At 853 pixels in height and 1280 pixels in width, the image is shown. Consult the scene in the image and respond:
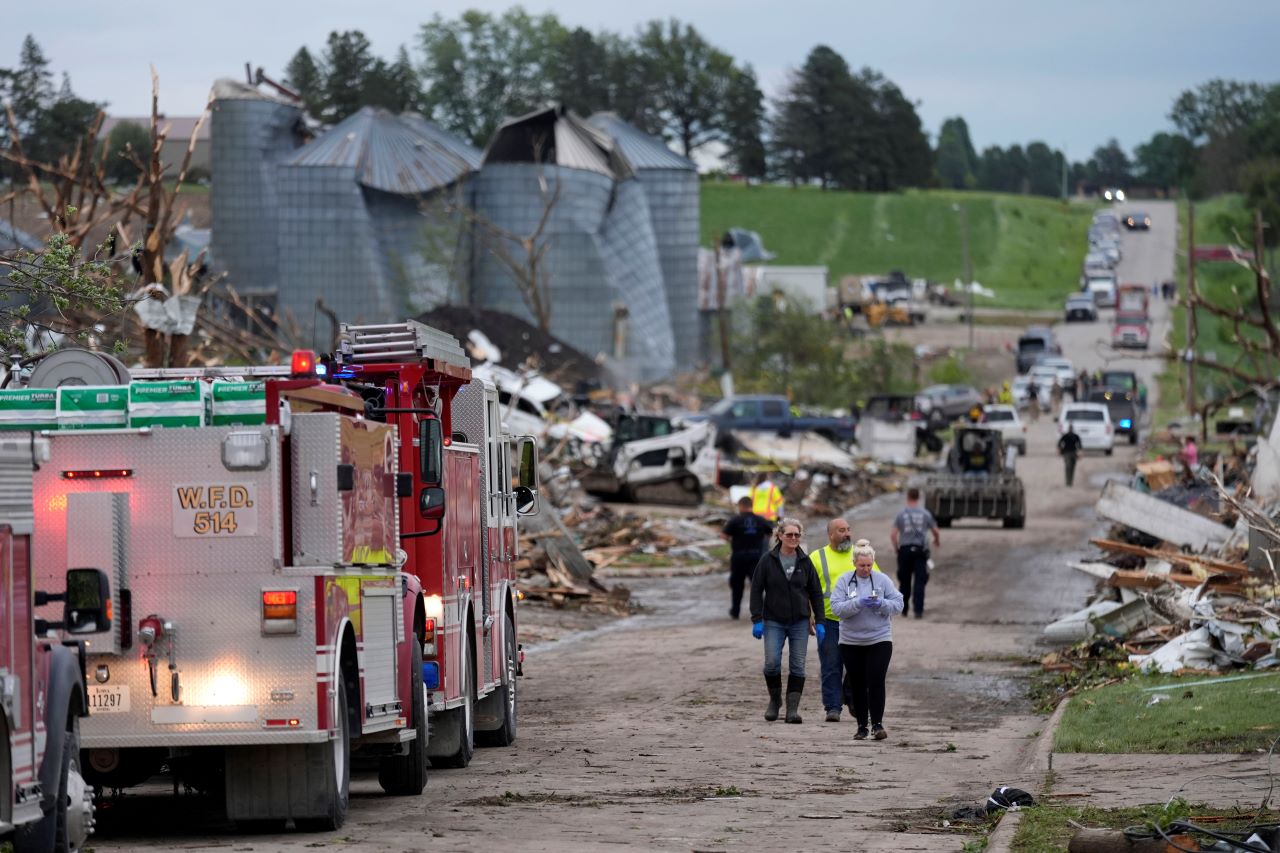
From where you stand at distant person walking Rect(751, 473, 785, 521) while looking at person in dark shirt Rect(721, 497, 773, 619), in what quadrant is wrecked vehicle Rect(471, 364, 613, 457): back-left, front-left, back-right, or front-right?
back-right

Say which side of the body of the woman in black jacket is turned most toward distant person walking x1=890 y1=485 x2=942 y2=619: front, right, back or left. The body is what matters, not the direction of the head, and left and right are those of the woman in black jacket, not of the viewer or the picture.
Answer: back

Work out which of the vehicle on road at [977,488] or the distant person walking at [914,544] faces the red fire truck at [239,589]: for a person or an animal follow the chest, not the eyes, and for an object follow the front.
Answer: the vehicle on road

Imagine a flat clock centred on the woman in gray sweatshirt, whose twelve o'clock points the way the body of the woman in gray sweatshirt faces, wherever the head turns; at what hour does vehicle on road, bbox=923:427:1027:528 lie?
The vehicle on road is roughly at 6 o'clock from the woman in gray sweatshirt.

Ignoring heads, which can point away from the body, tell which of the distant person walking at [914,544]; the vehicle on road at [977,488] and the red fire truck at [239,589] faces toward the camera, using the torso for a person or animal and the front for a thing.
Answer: the vehicle on road

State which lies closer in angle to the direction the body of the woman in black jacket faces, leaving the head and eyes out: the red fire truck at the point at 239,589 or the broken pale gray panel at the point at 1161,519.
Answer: the red fire truck

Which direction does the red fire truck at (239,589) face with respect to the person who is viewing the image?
facing away from the viewer

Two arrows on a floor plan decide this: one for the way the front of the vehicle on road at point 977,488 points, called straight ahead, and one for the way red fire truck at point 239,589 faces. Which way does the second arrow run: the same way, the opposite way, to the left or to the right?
the opposite way

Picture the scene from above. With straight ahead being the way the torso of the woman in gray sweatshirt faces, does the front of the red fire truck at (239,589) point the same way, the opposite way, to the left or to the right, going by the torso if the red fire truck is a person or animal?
the opposite way

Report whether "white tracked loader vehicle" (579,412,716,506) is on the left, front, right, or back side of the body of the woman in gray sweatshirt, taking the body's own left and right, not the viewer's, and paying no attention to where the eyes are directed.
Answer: back
